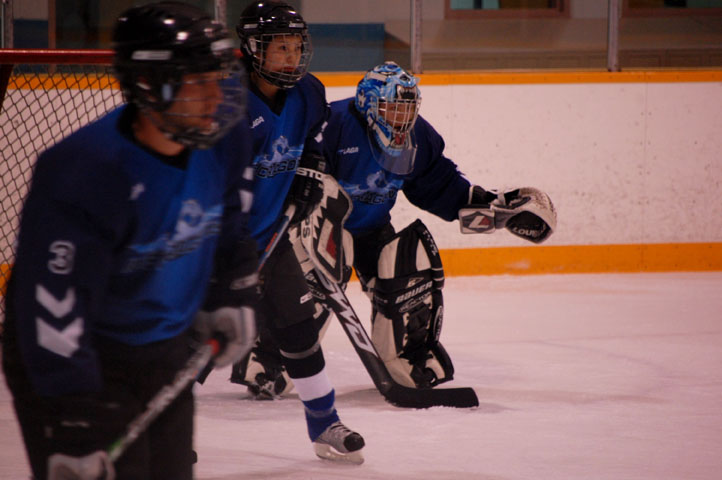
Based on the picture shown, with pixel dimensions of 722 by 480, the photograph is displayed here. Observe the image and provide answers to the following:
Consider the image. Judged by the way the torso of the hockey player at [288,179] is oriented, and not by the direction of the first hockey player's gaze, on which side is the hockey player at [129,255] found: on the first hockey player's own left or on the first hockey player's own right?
on the first hockey player's own right

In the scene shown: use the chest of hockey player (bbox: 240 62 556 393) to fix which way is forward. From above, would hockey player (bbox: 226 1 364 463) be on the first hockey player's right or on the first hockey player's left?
on the first hockey player's right

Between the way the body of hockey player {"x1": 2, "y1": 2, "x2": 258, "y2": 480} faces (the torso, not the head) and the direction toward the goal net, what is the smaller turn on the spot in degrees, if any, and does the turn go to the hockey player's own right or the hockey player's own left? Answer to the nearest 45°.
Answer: approximately 135° to the hockey player's own left

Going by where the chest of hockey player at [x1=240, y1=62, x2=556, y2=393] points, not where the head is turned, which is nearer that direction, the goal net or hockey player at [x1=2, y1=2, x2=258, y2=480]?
the hockey player

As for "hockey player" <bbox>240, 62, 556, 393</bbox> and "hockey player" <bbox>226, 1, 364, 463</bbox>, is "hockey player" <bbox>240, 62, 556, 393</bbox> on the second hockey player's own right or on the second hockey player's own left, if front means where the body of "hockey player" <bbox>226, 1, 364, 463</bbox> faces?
on the second hockey player's own left

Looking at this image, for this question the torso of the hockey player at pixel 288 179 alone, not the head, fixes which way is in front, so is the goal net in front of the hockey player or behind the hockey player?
behind

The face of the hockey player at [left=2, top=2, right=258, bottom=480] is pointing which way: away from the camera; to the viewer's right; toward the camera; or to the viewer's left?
to the viewer's right
